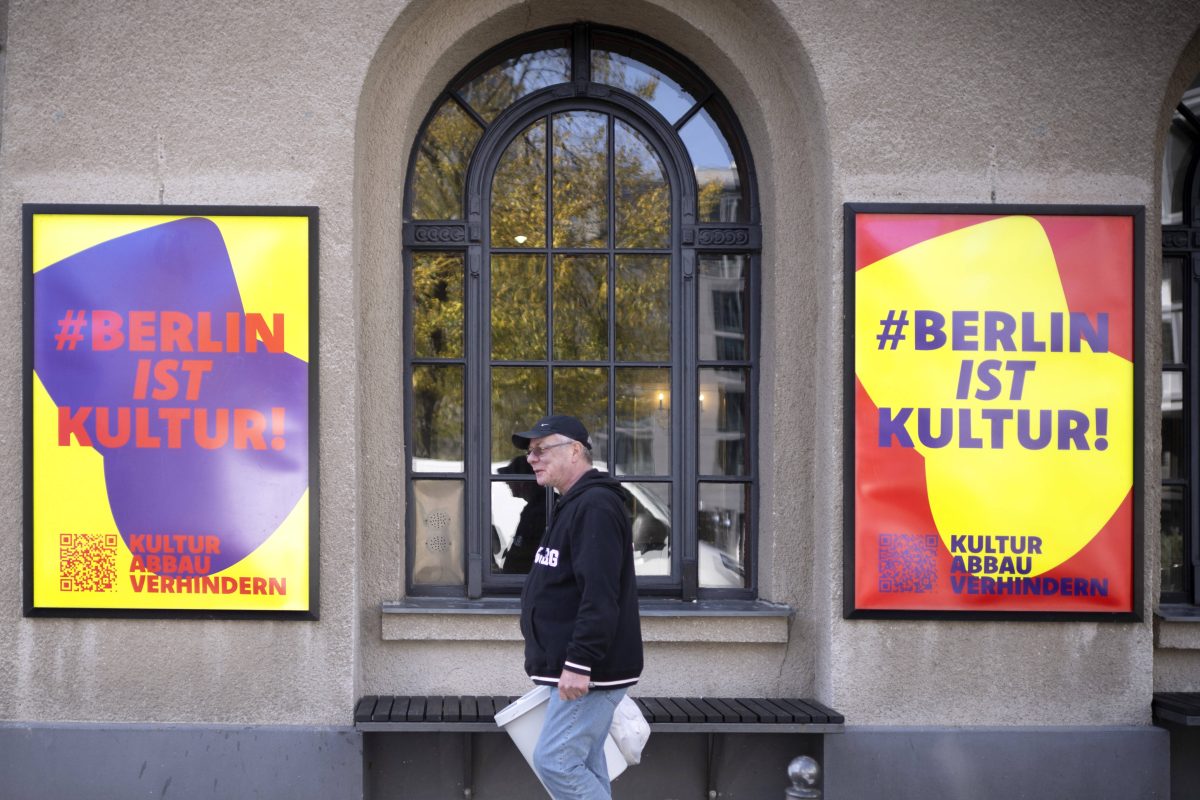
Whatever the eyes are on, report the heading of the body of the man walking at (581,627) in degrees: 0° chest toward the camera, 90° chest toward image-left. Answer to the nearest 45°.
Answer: approximately 90°

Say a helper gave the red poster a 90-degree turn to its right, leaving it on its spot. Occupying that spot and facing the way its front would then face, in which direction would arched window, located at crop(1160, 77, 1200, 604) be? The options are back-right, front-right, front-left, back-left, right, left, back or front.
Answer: back-right

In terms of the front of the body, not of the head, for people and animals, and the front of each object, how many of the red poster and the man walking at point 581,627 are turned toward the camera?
1

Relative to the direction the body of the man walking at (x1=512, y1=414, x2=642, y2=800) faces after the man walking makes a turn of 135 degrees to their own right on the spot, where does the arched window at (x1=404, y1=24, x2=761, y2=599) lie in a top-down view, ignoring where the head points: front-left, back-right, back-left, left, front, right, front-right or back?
front-left

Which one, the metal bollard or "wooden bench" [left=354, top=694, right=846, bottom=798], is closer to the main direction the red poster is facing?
the metal bollard

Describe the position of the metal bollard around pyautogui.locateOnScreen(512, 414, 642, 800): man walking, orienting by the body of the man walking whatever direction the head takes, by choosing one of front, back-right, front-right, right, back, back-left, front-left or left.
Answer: back

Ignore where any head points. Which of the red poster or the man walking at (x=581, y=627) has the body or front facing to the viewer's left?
the man walking

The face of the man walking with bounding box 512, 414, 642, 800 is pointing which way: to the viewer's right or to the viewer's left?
to the viewer's left

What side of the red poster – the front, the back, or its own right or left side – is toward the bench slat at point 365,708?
right

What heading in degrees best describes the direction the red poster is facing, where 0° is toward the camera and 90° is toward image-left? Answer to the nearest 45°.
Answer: approximately 0°

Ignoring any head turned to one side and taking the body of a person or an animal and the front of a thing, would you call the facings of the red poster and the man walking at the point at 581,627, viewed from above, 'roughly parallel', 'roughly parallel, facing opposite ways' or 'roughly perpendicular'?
roughly perpendicular

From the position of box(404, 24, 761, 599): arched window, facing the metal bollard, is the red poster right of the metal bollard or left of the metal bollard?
left
